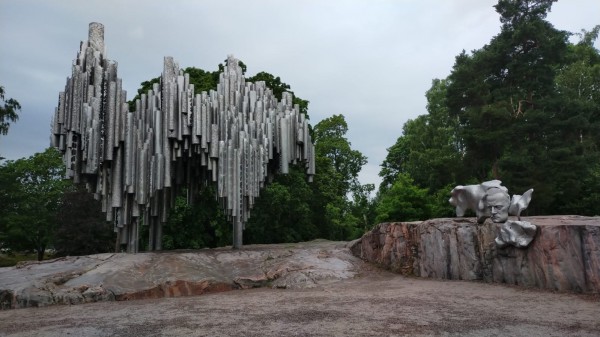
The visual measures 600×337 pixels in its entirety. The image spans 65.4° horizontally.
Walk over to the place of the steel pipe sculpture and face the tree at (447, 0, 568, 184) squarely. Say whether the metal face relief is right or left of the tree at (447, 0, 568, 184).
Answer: right

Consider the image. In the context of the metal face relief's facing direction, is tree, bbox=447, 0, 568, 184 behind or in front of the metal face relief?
behind

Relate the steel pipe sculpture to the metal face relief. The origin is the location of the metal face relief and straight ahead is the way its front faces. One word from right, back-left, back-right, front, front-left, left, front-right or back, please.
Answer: front-right

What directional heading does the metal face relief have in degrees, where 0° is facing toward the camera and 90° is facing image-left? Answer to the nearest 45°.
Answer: approximately 45°
